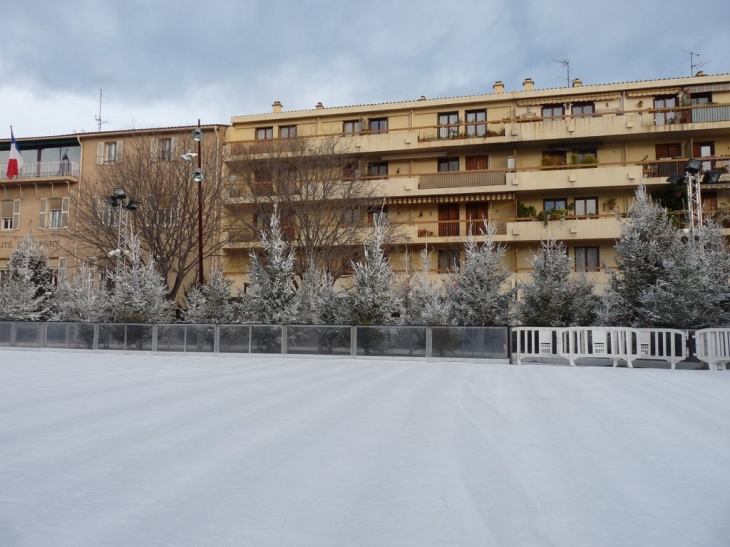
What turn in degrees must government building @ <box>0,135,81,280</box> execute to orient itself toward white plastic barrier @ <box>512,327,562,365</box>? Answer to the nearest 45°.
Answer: approximately 45° to its left

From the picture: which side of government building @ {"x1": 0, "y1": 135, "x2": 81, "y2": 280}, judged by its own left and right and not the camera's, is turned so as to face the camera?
front

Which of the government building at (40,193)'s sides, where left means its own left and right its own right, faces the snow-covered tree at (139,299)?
front

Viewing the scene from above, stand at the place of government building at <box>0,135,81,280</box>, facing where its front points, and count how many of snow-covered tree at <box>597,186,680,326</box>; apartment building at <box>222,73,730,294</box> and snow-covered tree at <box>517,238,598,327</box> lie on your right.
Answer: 0

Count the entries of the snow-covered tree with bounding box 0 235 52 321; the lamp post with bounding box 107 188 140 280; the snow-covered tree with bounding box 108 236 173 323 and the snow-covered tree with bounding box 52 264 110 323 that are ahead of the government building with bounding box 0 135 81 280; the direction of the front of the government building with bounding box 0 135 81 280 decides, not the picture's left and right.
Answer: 4

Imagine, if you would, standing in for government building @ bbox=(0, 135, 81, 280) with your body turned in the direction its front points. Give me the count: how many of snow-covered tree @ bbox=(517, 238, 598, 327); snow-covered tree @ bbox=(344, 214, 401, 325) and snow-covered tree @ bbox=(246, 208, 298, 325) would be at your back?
0

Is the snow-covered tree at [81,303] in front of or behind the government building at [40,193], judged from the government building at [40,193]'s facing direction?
in front

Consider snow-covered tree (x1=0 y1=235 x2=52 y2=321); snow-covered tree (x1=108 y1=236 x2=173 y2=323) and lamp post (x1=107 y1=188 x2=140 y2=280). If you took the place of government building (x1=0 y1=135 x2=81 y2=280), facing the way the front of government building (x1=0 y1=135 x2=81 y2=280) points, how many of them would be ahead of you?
3

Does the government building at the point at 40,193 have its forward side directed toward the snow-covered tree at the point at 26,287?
yes

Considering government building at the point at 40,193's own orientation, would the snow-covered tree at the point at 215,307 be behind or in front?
in front

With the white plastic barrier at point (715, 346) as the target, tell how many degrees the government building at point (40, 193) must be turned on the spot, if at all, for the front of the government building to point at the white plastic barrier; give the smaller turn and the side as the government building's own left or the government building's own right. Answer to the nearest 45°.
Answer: approximately 45° to the government building's own left

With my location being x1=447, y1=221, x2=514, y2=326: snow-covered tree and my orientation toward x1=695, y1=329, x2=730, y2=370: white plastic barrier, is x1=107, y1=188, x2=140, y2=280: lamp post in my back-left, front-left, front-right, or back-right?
back-right

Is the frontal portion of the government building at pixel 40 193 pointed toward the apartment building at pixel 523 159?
no
